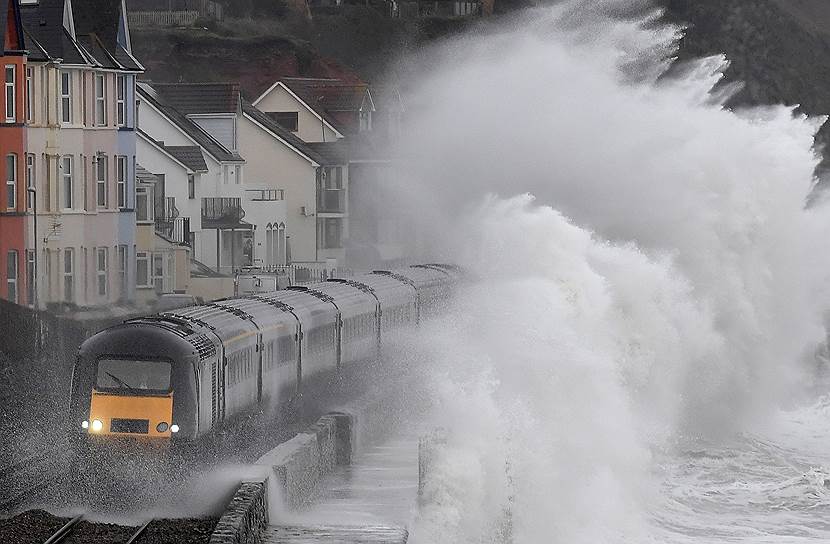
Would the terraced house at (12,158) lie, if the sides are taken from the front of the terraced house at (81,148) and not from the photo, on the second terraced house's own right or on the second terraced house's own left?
on the second terraced house's own right

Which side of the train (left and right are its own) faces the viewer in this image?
front

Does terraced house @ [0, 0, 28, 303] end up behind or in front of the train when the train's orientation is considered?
in front

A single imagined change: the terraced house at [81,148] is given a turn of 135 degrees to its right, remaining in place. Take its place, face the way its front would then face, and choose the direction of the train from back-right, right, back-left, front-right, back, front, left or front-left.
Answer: left
